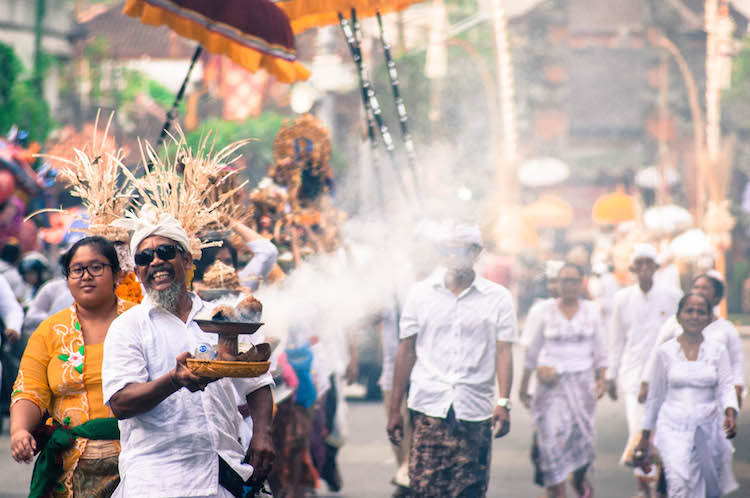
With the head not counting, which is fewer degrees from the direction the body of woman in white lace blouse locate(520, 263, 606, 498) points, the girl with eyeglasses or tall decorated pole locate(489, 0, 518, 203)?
the girl with eyeglasses

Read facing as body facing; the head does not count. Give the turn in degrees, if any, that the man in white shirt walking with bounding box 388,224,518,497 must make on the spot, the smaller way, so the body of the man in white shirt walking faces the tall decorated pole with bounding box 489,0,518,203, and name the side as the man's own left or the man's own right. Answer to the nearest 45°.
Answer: approximately 180°

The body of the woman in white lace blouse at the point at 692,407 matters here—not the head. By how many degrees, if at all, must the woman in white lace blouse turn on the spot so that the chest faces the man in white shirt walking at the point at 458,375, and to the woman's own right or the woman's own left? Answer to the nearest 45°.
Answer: approximately 45° to the woman's own right

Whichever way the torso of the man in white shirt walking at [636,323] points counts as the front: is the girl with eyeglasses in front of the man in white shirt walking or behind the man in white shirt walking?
in front

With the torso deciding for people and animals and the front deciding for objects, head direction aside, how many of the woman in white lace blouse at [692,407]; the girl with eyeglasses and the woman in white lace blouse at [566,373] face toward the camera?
3

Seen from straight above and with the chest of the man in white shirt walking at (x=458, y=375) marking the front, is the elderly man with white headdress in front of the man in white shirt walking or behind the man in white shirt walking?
in front

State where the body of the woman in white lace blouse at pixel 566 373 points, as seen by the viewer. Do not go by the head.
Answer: toward the camera

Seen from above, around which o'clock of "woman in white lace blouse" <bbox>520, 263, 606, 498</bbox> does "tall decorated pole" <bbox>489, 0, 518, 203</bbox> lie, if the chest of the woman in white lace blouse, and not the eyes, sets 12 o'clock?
The tall decorated pole is roughly at 6 o'clock from the woman in white lace blouse.

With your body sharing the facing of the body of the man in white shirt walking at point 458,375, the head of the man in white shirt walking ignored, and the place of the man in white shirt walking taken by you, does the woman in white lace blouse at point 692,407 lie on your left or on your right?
on your left

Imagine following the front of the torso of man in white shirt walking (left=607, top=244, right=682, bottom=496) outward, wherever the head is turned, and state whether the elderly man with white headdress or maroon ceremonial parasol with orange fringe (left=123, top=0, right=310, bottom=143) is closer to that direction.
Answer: the elderly man with white headdress

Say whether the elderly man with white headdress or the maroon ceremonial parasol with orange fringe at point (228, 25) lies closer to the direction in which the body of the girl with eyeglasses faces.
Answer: the elderly man with white headdress
